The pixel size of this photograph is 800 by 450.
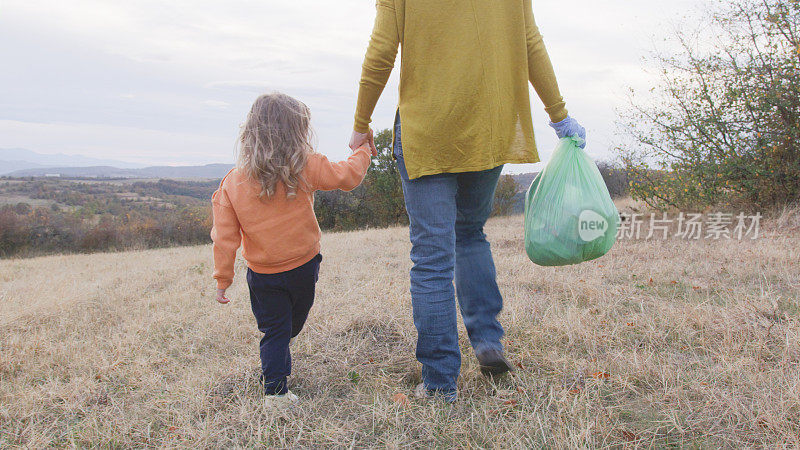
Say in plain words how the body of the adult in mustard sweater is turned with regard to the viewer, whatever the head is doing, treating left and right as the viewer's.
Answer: facing away from the viewer

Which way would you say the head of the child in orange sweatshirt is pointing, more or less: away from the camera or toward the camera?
away from the camera

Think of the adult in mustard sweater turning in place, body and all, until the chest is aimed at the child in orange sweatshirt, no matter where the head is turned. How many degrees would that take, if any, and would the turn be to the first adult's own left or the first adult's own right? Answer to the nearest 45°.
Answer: approximately 90° to the first adult's own left
